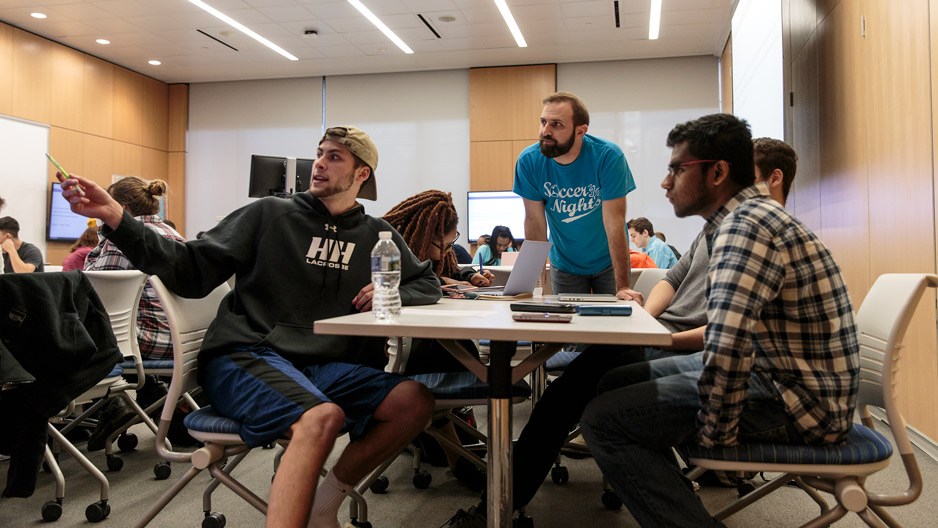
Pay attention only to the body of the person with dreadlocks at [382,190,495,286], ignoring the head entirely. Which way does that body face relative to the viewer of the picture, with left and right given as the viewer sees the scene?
facing to the right of the viewer

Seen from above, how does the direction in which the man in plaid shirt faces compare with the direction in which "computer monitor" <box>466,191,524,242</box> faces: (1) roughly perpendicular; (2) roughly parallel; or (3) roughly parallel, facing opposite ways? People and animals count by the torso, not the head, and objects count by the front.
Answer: roughly perpendicular

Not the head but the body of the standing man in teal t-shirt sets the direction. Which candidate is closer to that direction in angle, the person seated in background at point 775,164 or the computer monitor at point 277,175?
the person seated in background

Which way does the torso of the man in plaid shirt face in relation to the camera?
to the viewer's left

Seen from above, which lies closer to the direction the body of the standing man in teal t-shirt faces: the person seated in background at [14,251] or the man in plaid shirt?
the man in plaid shirt

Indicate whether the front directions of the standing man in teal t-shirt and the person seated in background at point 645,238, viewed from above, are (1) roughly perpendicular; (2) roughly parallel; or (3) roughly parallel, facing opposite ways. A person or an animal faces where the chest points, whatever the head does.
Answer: roughly perpendicular

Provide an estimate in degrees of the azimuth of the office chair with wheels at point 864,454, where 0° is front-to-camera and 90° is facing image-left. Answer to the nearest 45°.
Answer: approximately 90°

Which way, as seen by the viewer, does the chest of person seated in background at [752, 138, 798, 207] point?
to the viewer's left
